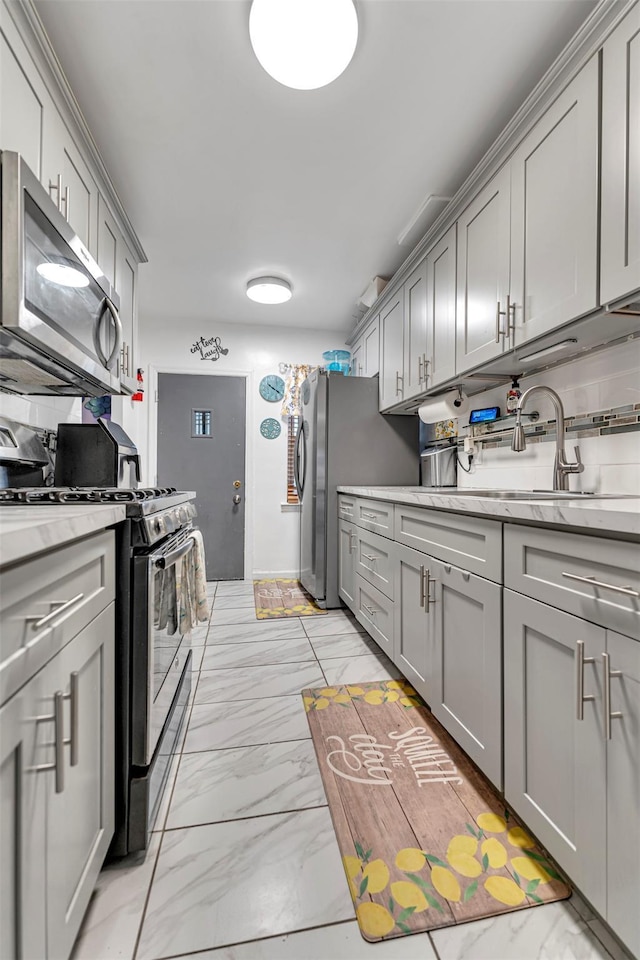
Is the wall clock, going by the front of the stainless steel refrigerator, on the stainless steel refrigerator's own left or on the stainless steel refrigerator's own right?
on the stainless steel refrigerator's own right

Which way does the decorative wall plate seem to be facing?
toward the camera

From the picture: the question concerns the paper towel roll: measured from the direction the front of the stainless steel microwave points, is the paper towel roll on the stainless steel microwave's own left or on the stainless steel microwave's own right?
on the stainless steel microwave's own left

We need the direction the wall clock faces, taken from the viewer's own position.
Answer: facing the viewer

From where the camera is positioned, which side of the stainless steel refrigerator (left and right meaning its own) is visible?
left

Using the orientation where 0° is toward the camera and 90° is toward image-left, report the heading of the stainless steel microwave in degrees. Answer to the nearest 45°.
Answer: approximately 315°

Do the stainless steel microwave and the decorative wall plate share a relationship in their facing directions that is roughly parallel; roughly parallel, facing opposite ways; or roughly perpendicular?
roughly perpendicular

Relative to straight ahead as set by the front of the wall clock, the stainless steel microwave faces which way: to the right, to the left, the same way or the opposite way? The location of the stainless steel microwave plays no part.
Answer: to the left

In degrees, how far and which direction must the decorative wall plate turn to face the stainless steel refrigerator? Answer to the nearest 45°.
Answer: approximately 45° to its left

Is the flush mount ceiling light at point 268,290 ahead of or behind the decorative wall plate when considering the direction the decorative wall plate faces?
ahead

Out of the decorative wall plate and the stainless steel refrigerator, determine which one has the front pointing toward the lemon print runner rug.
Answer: the decorative wall plate

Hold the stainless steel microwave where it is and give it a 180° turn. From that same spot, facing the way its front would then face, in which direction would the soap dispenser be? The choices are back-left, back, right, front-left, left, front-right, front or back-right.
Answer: back-right

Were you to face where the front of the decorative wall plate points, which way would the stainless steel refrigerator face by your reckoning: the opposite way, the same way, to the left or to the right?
to the right

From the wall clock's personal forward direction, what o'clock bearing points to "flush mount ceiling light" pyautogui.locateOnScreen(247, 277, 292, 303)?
The flush mount ceiling light is roughly at 12 o'clock from the wall clock.
